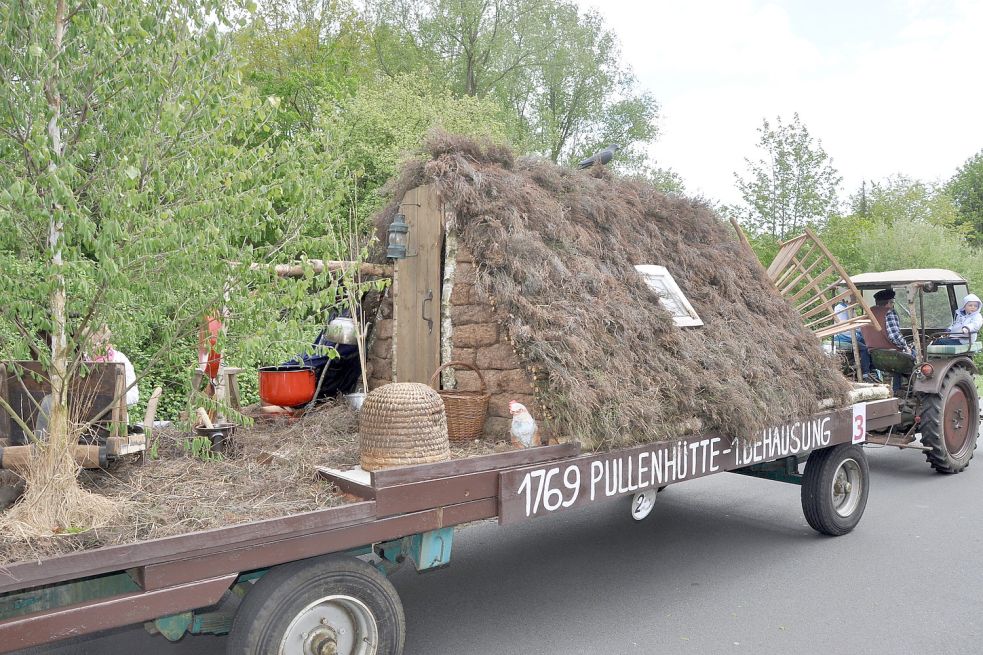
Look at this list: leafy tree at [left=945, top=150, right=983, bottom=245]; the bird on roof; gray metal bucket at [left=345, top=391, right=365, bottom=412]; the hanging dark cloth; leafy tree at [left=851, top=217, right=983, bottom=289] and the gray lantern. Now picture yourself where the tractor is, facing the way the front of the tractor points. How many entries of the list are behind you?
4

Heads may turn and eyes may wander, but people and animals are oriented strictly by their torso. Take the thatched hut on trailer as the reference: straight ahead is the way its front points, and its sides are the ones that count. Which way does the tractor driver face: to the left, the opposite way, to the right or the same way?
the opposite way

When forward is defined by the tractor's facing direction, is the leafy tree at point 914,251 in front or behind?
in front

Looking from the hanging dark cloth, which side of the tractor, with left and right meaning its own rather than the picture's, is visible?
back

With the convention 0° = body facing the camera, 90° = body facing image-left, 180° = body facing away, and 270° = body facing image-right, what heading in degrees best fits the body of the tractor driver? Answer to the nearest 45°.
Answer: approximately 225°

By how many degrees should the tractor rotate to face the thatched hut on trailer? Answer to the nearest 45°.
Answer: approximately 135° to its right

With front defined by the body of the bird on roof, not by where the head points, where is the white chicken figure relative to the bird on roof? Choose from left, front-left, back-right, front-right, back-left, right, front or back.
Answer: right

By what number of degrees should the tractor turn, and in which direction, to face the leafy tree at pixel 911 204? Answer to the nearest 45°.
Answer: approximately 45° to its left

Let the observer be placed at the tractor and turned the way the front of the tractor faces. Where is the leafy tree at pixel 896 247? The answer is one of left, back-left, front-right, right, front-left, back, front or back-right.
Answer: front-left

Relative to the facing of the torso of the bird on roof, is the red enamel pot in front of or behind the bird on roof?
behind

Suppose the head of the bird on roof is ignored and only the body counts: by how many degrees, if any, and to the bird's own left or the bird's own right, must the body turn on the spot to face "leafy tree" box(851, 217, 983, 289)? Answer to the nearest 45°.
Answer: approximately 45° to the bird's own left

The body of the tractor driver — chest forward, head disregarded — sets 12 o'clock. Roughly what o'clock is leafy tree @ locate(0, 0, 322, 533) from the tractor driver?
The leafy tree is roughly at 5 o'clock from the tractor driver.

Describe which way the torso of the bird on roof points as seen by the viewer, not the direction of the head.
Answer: to the viewer's right

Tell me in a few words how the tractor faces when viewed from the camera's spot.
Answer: facing away from the viewer and to the right of the viewer
